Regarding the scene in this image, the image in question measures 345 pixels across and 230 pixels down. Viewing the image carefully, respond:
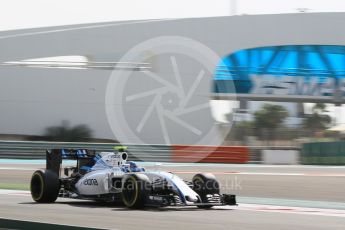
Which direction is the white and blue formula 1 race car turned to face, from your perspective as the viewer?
facing the viewer and to the right of the viewer

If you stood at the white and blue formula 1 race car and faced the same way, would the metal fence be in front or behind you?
behind
